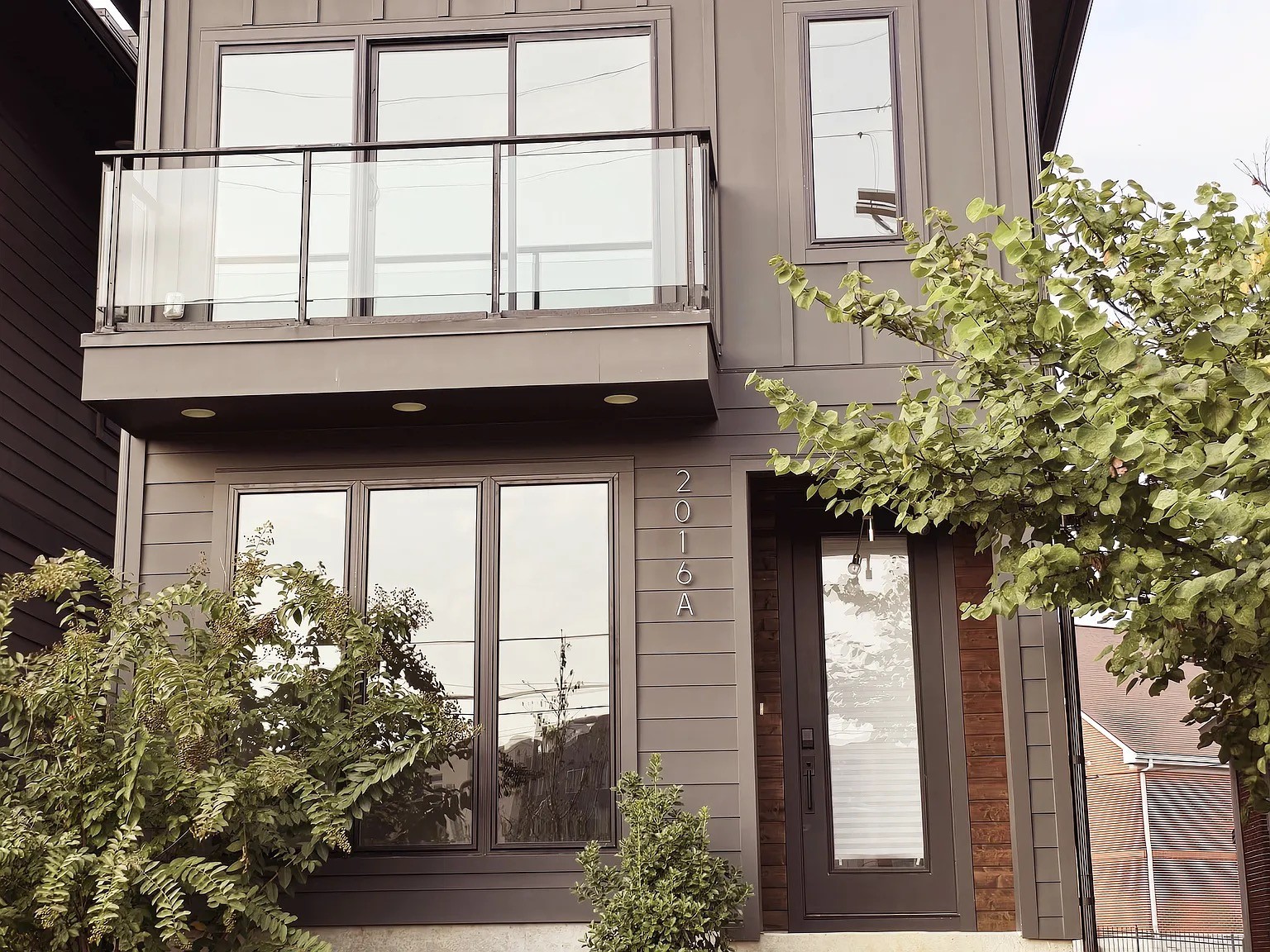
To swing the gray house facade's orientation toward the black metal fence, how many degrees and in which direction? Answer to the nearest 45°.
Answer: approximately 135° to its left

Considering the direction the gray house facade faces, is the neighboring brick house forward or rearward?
rearward

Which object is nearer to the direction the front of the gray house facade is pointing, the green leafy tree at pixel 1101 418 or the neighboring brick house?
the green leafy tree

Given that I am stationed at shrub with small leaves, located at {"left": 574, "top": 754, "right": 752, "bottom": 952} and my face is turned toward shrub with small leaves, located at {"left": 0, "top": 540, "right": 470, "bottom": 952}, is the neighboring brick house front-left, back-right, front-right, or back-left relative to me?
back-right

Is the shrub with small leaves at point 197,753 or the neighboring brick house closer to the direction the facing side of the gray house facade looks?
the shrub with small leaves

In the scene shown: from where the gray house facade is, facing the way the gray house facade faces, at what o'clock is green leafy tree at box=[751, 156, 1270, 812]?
The green leafy tree is roughly at 11 o'clock from the gray house facade.

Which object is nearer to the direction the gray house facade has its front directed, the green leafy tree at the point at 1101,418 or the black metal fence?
the green leafy tree

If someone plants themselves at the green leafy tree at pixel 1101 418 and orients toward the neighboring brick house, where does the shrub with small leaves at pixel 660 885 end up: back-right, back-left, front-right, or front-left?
front-left

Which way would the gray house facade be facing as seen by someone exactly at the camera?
facing the viewer
